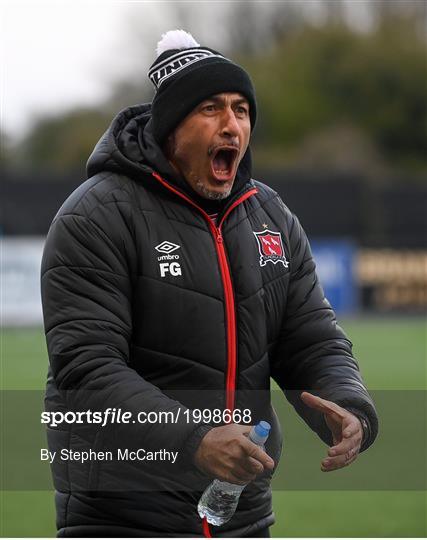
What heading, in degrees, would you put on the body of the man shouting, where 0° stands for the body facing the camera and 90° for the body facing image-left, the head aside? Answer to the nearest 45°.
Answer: approximately 315°

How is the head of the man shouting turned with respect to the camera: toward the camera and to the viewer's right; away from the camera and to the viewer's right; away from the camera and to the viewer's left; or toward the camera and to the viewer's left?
toward the camera and to the viewer's right
